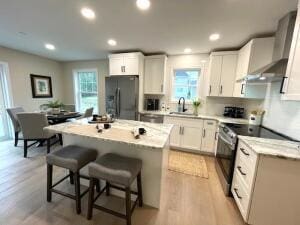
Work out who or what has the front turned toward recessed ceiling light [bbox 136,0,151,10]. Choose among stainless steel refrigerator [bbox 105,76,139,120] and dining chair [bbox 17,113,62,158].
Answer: the stainless steel refrigerator

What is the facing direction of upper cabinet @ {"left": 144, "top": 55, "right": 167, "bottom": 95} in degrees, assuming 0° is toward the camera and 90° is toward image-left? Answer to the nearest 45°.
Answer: approximately 0°

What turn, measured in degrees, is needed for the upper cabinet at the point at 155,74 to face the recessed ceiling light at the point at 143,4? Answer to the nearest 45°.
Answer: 0° — it already faces it

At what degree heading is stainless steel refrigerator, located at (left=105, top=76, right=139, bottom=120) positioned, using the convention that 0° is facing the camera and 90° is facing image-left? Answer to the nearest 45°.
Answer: approximately 0°

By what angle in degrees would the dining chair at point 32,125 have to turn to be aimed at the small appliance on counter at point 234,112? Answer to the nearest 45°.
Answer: approximately 90° to its right

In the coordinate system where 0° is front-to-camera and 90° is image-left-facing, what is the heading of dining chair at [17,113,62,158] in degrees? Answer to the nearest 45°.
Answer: approximately 225°

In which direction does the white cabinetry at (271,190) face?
to the viewer's left

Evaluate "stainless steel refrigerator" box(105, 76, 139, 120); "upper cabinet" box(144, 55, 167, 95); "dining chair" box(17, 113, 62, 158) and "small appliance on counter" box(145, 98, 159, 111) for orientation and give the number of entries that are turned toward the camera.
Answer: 3

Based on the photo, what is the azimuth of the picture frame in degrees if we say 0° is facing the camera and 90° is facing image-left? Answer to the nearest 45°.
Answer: approximately 315°

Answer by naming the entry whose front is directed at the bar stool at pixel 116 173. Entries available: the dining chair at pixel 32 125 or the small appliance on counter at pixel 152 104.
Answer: the small appliance on counter

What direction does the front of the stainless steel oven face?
to the viewer's left

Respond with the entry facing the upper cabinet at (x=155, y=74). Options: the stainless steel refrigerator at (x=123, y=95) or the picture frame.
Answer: the picture frame

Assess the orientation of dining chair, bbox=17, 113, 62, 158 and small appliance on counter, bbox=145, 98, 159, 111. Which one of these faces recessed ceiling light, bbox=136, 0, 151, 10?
the small appliance on counter
